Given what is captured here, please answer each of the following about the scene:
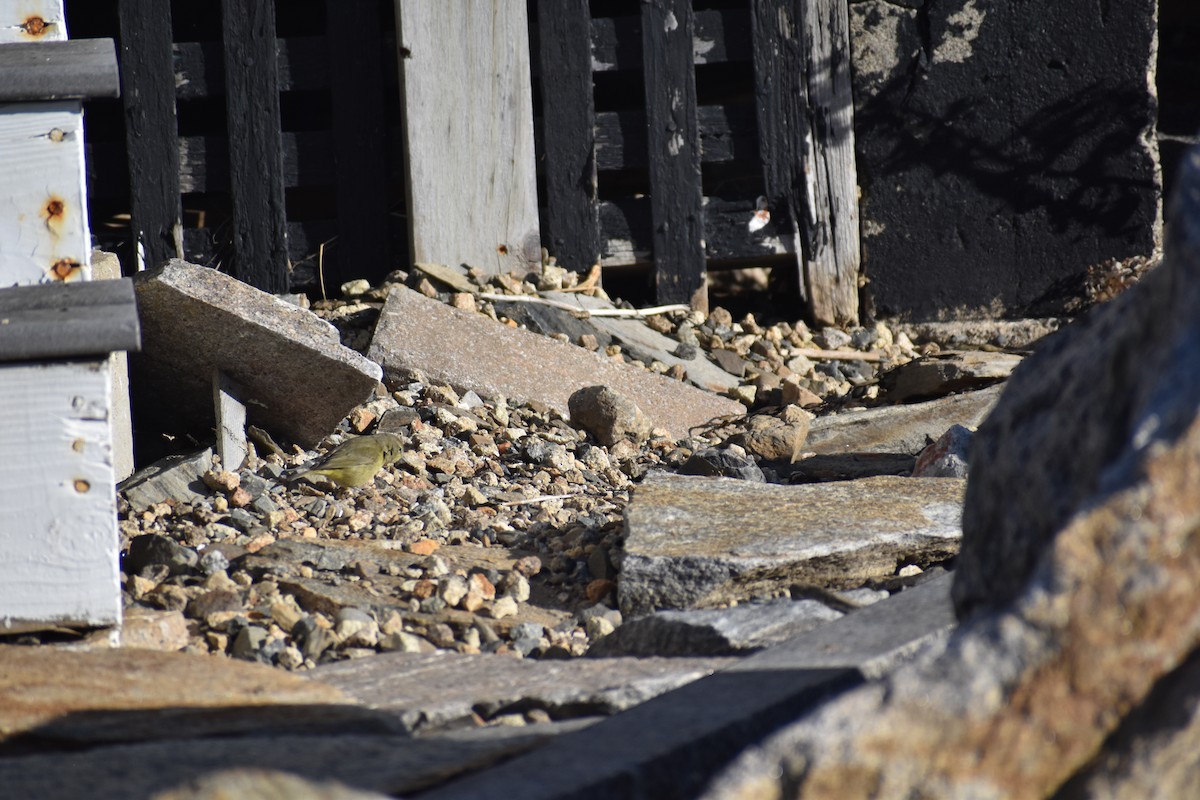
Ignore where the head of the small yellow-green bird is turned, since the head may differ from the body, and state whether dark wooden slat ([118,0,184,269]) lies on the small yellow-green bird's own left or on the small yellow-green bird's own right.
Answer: on the small yellow-green bird's own left

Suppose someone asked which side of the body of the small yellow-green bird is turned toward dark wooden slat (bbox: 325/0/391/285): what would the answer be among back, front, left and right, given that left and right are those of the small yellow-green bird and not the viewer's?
left

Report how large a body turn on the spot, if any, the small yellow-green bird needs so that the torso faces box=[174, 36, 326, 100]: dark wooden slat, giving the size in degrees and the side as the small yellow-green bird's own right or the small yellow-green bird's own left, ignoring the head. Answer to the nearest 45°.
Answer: approximately 90° to the small yellow-green bird's own left

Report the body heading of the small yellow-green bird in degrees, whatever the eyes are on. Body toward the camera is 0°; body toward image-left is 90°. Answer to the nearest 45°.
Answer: approximately 270°

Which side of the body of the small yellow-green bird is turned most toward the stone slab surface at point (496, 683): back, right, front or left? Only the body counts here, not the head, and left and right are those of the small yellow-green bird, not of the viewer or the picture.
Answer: right
